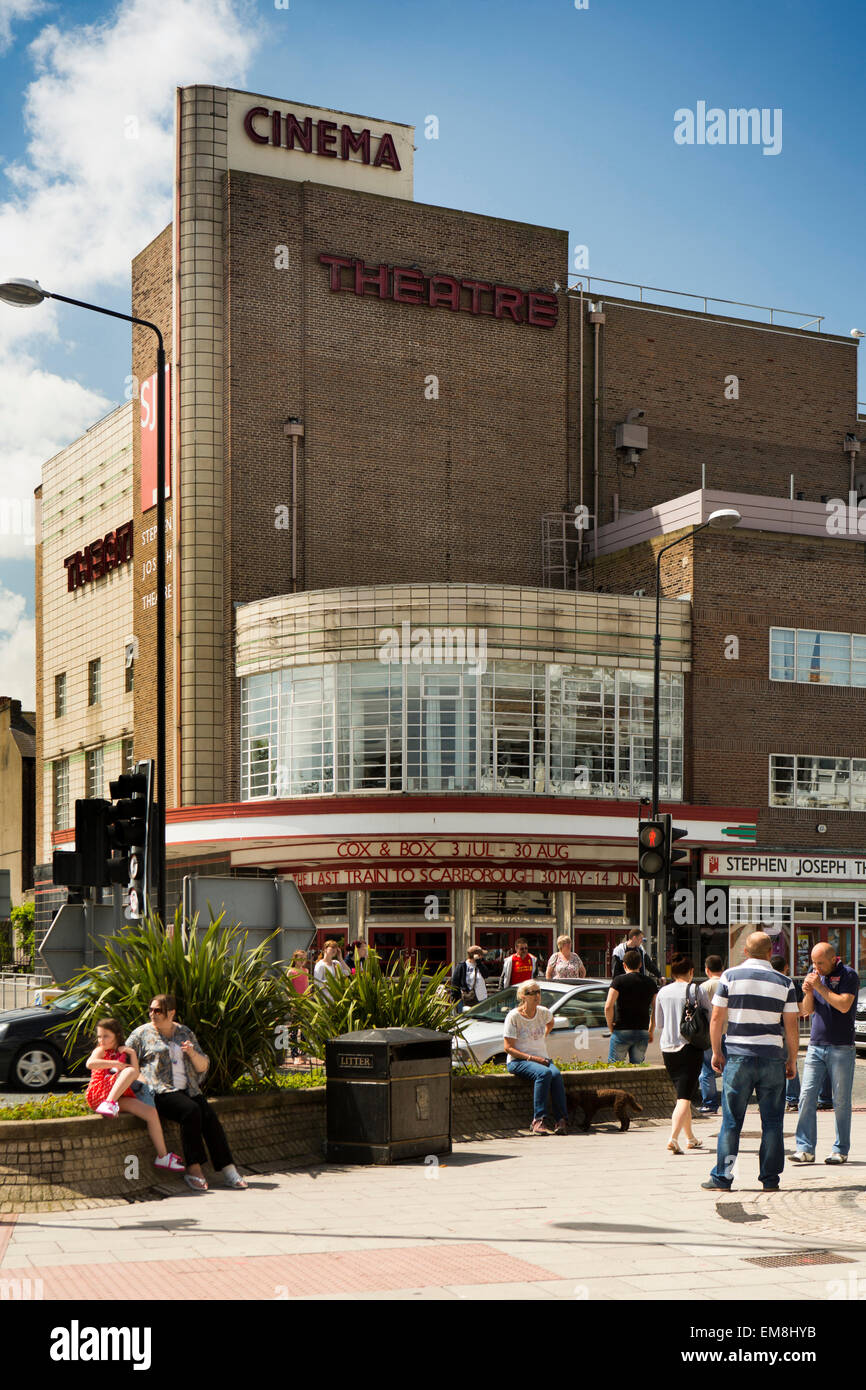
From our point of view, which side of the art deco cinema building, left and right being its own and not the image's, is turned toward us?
front

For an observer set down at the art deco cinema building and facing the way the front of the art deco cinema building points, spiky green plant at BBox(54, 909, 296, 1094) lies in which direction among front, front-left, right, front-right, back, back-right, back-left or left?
front

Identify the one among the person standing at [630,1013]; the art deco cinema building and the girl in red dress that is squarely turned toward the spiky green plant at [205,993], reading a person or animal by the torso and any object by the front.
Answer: the art deco cinema building

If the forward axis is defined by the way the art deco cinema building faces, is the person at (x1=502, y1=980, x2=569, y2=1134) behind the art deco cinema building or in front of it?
in front

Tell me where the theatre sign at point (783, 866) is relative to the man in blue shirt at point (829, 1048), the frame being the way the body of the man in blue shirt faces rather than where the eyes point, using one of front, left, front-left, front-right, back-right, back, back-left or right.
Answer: back-right

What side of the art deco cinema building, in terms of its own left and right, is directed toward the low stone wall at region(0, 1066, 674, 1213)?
front

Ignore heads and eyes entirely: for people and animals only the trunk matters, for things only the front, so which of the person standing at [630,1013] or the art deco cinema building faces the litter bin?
the art deco cinema building

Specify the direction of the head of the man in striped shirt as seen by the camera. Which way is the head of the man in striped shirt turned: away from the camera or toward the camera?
away from the camera

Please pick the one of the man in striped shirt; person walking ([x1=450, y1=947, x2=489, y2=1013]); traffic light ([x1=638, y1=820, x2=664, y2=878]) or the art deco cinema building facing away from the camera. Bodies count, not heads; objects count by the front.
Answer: the man in striped shirt

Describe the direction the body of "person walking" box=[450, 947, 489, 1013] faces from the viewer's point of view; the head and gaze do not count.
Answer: toward the camera

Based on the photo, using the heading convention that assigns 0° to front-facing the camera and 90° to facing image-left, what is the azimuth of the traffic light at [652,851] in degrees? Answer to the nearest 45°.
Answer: approximately 0°

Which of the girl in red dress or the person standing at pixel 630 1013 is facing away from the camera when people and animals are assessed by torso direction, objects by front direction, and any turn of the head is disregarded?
the person standing

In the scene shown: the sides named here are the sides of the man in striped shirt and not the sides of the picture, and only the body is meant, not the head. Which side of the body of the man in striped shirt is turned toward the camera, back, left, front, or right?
back

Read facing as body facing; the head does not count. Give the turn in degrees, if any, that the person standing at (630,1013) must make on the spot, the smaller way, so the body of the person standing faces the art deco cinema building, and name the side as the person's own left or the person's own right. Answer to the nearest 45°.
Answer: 0° — they already face it

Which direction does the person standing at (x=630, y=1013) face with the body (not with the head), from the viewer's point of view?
away from the camera
